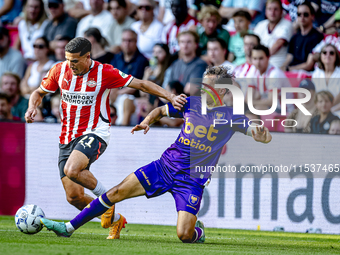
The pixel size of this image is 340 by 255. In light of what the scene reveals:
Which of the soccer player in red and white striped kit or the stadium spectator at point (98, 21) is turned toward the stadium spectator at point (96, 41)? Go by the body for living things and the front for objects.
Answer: the stadium spectator at point (98, 21)

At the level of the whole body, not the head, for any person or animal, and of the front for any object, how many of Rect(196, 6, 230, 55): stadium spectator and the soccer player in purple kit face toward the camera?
2

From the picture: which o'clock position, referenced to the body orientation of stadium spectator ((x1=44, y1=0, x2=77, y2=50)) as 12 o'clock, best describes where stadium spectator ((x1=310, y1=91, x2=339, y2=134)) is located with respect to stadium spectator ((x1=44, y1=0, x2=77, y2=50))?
stadium spectator ((x1=310, y1=91, x2=339, y2=134)) is roughly at 9 o'clock from stadium spectator ((x1=44, y1=0, x2=77, y2=50)).

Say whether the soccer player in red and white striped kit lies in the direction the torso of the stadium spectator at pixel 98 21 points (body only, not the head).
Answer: yes

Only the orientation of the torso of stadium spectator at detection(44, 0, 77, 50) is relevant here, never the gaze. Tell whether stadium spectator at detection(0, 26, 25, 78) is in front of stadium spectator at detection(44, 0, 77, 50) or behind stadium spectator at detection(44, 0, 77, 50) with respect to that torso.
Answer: in front

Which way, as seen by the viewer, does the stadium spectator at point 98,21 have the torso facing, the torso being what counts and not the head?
toward the camera

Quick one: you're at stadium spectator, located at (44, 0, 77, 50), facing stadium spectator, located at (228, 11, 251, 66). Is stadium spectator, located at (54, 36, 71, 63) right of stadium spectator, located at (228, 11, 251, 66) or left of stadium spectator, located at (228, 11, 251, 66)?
right

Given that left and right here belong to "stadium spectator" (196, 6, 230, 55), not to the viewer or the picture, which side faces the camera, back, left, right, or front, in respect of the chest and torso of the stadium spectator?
front

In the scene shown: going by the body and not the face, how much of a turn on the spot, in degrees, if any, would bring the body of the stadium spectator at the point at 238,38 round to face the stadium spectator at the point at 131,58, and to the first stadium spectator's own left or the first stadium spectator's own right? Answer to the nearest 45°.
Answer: approximately 45° to the first stadium spectator's own right

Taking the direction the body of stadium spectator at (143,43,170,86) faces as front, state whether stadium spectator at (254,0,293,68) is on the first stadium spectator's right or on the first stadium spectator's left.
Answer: on the first stadium spectator's left

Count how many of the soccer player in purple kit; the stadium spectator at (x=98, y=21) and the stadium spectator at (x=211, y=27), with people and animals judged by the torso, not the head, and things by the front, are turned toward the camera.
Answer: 3

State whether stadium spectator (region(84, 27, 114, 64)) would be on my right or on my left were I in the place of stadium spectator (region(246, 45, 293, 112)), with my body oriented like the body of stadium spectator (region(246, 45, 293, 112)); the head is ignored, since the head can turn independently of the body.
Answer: on my right
